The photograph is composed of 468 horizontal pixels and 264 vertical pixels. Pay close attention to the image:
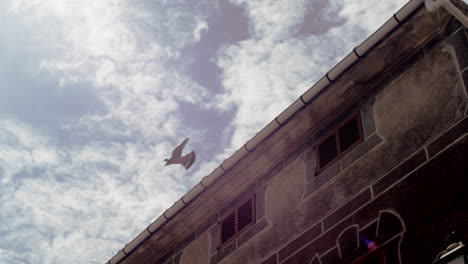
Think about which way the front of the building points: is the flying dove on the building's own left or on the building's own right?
on the building's own right
